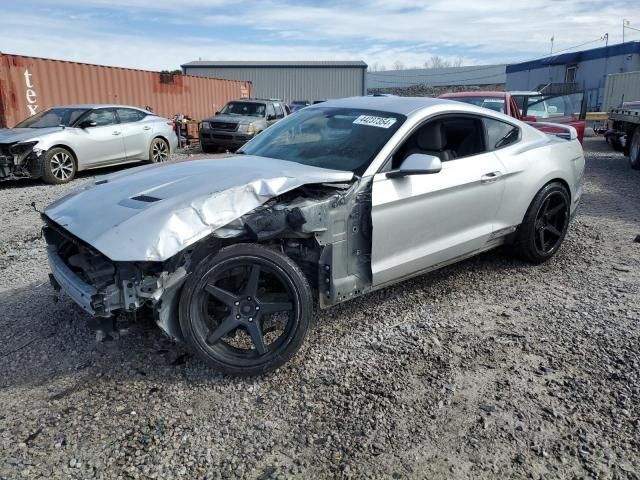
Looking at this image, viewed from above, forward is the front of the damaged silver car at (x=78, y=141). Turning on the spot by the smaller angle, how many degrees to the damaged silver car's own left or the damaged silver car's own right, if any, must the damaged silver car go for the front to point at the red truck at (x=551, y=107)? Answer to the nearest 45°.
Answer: approximately 135° to the damaged silver car's own left

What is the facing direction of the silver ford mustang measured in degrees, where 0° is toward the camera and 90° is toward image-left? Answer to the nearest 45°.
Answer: approximately 45°

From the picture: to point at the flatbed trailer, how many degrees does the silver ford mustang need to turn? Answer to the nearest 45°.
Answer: approximately 180°

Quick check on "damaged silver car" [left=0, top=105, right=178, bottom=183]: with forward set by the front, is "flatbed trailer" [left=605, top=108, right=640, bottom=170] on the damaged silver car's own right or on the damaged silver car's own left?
on the damaged silver car's own left

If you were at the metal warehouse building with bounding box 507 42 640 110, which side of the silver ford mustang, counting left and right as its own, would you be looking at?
back

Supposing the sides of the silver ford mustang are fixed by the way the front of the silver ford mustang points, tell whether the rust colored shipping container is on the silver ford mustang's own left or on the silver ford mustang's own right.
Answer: on the silver ford mustang's own right

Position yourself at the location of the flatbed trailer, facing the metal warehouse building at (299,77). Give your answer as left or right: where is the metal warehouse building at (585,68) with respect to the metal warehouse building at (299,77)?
right

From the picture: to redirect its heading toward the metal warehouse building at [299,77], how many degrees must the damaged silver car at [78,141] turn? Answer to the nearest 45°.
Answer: approximately 180°

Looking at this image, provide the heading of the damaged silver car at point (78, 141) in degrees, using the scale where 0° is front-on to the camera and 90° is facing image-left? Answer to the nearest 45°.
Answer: approximately 45°
